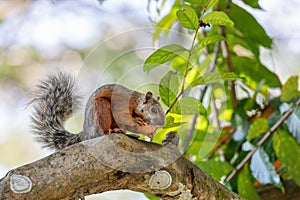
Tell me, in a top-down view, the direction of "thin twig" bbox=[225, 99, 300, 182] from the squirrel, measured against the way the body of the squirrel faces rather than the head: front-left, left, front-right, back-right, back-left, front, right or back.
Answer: front-left

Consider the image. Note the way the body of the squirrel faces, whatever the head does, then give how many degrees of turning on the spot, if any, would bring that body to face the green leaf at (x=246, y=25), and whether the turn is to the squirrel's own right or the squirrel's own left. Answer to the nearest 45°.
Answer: approximately 45° to the squirrel's own left

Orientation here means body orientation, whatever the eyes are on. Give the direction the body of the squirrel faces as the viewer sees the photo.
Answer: to the viewer's right

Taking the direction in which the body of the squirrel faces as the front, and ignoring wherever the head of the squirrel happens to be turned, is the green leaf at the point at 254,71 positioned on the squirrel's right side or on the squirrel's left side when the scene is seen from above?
on the squirrel's left side
